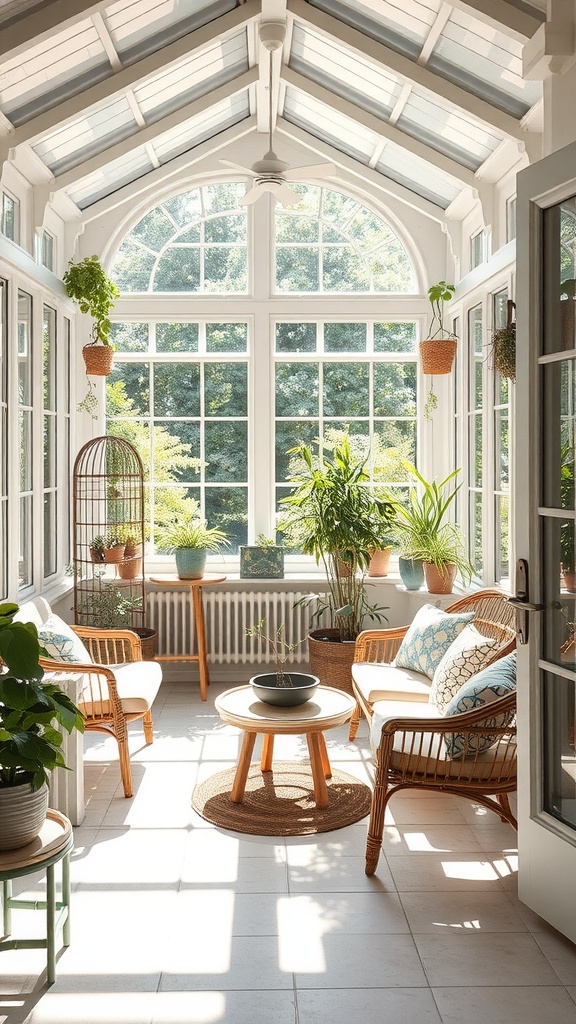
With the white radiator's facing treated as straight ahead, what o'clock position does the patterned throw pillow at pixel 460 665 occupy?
The patterned throw pillow is roughly at 11 o'clock from the white radiator.

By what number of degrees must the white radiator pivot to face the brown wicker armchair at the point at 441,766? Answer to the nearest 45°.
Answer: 0° — it already faces it

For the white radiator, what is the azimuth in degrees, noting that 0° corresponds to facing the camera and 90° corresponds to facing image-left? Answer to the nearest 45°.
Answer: approximately 0°

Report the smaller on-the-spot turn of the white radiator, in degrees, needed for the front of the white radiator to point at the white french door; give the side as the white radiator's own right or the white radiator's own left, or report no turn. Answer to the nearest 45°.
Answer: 0° — it already faces it

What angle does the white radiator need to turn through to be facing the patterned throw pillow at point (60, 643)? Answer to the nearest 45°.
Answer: approximately 45° to its right

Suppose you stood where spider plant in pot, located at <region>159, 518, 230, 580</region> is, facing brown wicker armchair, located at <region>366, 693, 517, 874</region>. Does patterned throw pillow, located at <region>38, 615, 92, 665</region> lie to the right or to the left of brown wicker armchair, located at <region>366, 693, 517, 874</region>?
right

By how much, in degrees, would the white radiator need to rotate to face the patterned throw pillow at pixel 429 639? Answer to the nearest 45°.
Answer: approximately 45° to its left

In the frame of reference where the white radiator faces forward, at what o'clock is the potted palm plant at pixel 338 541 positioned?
The potted palm plant is roughly at 10 o'clock from the white radiator.
